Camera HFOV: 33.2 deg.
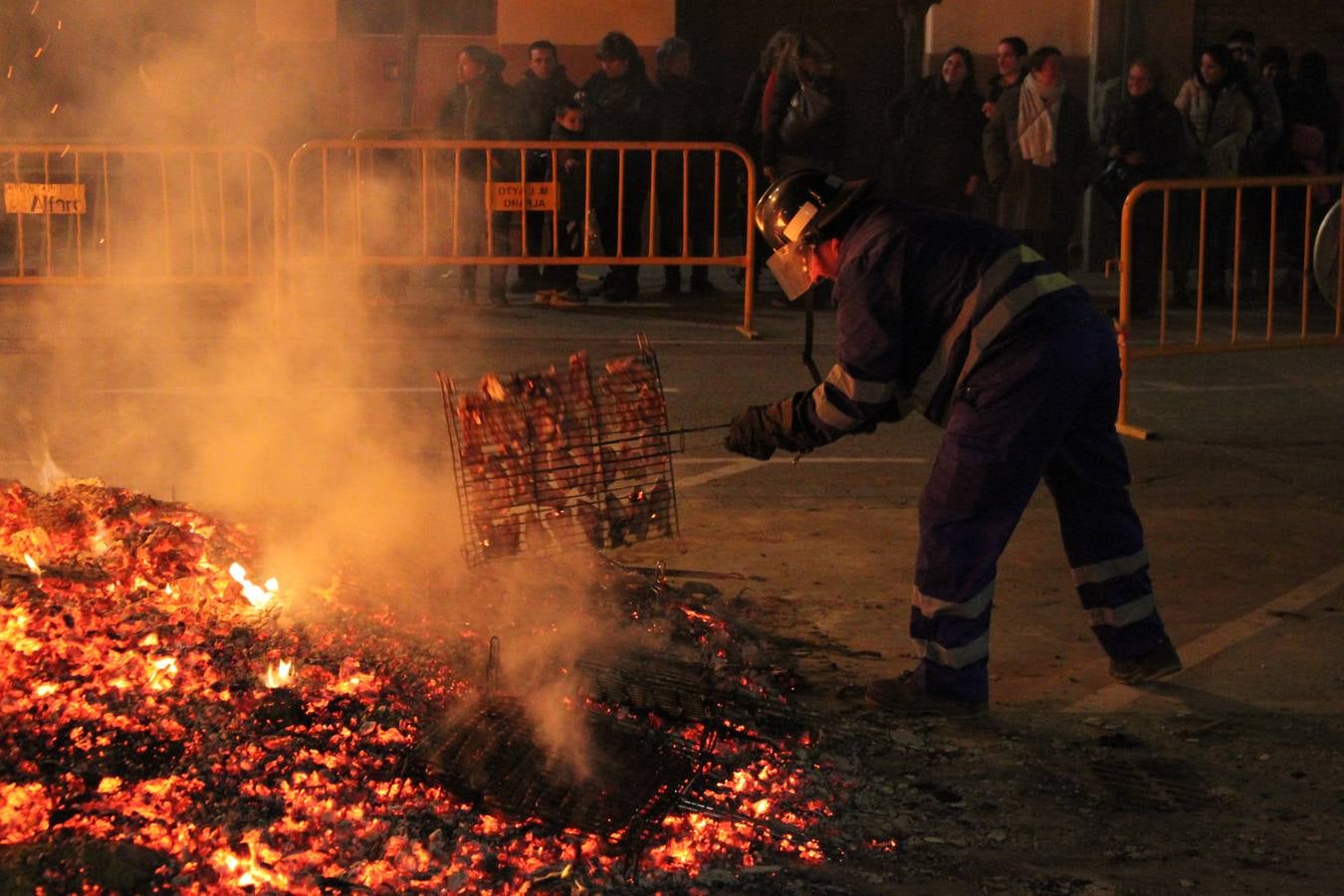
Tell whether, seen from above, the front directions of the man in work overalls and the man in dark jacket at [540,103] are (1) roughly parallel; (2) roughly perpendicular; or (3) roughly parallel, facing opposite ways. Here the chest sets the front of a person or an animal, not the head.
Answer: roughly perpendicular

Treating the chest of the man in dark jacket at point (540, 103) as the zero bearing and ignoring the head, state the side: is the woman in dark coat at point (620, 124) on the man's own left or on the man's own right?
on the man's own left

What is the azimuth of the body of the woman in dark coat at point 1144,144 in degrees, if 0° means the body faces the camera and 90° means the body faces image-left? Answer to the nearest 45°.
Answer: approximately 45°

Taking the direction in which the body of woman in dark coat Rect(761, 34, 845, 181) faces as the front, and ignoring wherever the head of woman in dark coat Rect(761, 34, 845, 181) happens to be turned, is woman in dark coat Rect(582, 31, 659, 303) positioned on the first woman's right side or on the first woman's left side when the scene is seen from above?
on the first woman's right side

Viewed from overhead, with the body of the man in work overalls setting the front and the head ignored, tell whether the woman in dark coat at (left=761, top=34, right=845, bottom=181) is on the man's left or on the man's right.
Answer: on the man's right

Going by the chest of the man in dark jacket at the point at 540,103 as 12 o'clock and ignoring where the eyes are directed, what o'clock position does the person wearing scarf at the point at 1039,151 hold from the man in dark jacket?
The person wearing scarf is roughly at 9 o'clock from the man in dark jacket.

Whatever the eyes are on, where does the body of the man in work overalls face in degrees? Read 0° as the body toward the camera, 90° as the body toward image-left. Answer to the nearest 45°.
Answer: approximately 90°

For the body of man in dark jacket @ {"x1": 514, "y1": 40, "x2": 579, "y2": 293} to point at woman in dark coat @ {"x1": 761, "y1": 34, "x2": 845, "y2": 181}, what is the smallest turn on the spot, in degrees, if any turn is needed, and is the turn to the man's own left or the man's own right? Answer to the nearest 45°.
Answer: approximately 90° to the man's own left
